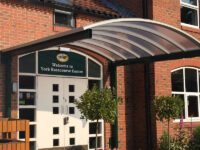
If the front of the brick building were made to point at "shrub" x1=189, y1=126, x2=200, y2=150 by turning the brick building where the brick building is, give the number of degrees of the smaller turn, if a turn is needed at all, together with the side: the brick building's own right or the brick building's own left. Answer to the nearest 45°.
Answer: approximately 90° to the brick building's own left

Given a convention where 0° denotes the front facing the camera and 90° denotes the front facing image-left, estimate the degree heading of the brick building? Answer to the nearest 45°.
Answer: approximately 315°
